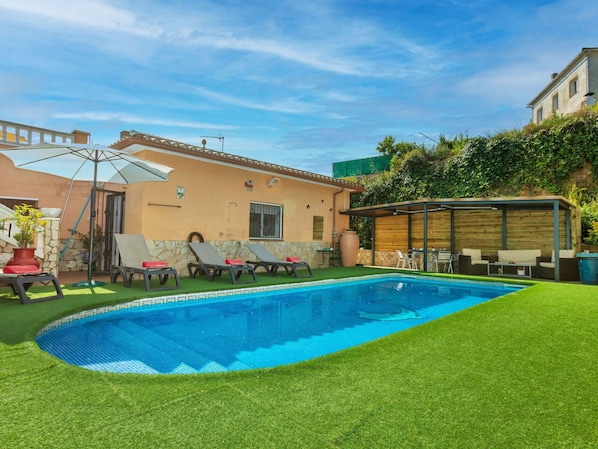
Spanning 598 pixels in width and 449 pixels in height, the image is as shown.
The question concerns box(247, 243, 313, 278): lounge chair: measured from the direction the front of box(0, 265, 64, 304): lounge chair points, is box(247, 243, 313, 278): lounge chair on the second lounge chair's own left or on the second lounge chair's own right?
on the second lounge chair's own left

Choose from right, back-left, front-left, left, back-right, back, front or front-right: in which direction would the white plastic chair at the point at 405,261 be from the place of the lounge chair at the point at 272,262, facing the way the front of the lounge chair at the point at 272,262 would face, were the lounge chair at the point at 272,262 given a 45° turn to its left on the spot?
front-left

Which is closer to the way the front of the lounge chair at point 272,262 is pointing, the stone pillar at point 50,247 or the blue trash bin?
the blue trash bin

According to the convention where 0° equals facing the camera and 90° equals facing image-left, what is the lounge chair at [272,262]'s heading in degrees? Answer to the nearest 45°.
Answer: approximately 315°

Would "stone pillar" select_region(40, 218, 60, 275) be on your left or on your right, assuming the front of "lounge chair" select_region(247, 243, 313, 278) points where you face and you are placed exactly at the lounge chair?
on your right

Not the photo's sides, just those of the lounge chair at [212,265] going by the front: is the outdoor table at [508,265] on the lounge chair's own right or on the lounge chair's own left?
on the lounge chair's own left

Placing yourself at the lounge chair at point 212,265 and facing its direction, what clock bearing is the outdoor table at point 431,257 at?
The outdoor table is roughly at 10 o'clock from the lounge chair.

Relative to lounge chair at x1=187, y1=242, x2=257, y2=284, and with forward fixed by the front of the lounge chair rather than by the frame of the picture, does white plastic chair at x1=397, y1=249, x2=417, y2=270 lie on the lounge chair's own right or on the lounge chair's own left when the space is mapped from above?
on the lounge chair's own left

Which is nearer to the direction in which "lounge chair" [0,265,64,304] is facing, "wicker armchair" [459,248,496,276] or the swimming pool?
the swimming pool

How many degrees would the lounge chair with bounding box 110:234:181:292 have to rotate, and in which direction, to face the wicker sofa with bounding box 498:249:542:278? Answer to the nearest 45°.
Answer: approximately 45° to its left

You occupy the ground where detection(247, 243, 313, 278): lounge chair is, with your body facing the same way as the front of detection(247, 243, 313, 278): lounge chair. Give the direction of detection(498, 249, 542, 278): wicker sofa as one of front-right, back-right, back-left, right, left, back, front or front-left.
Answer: front-left
